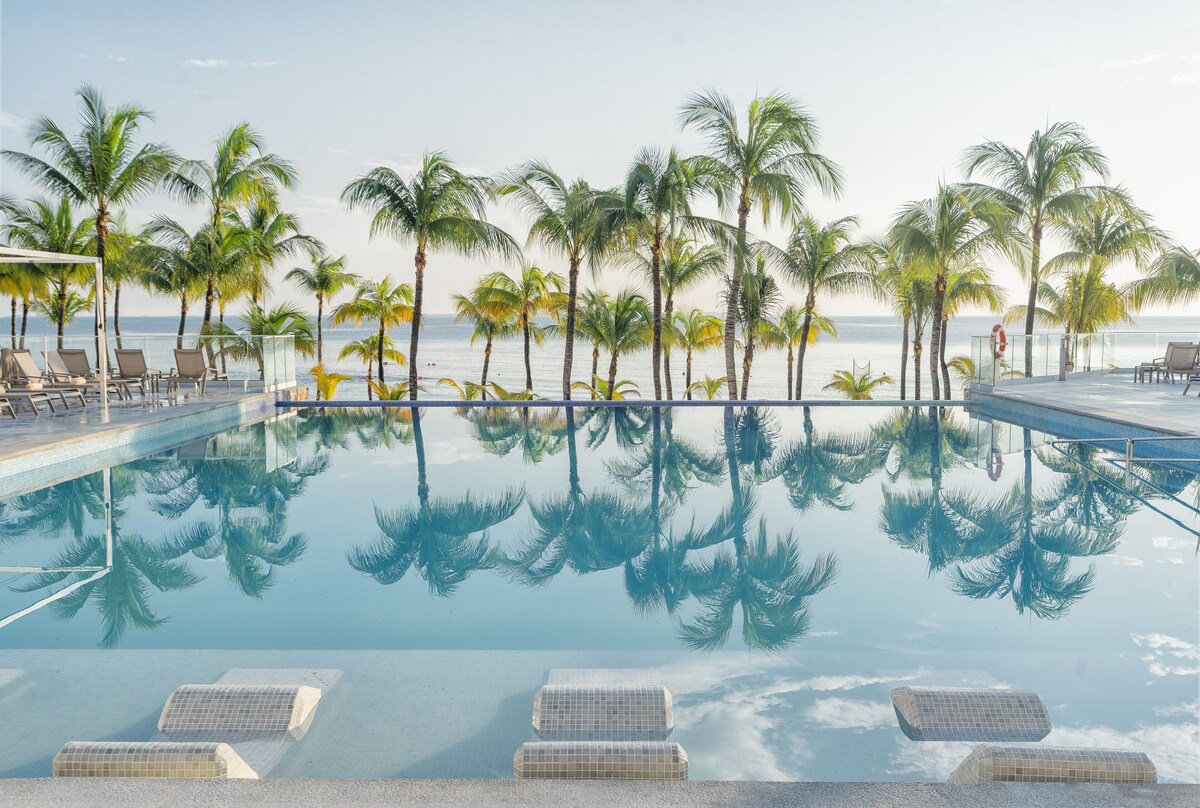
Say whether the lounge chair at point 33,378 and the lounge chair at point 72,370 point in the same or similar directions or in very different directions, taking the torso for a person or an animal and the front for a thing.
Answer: same or similar directions

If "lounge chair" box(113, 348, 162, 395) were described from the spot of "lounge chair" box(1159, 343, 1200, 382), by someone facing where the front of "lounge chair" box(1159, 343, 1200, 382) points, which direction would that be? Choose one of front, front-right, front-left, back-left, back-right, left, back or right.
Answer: front

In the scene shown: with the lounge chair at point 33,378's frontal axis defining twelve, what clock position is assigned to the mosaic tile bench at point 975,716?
The mosaic tile bench is roughly at 1 o'clock from the lounge chair.

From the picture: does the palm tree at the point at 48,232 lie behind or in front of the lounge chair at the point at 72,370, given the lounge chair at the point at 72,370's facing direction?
behind

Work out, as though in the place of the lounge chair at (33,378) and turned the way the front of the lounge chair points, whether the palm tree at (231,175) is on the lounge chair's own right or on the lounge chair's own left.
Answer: on the lounge chair's own left

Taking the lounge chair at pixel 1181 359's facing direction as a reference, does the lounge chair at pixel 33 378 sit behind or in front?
in front

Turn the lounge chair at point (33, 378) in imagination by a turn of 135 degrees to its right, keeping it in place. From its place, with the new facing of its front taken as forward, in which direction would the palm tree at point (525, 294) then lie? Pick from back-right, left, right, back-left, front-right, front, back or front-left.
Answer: back-right

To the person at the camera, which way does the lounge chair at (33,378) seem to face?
facing the viewer and to the right of the viewer

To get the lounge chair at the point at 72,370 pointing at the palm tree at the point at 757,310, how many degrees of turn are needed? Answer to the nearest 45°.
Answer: approximately 45° to its left

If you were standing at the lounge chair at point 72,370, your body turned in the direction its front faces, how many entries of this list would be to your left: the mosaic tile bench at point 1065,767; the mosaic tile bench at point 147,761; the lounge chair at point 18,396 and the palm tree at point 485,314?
1
